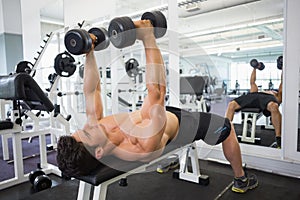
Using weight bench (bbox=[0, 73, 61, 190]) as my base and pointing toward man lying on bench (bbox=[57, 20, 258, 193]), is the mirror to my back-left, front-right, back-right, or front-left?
front-left

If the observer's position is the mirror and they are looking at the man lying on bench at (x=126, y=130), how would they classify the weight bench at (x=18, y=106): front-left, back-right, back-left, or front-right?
front-right

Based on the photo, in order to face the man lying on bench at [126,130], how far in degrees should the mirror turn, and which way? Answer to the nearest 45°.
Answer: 0° — it already faces them

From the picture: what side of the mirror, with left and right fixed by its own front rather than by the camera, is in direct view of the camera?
front

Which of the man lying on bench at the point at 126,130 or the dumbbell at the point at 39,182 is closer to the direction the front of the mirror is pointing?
the man lying on bench

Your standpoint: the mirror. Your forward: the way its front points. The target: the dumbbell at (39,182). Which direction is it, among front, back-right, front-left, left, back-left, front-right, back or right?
front-right

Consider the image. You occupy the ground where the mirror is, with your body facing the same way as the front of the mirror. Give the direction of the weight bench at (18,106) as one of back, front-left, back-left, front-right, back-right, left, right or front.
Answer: front-right
